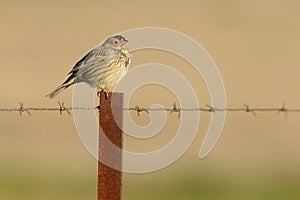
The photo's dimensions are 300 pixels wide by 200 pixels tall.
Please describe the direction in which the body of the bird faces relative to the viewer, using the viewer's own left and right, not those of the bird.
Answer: facing to the right of the viewer
